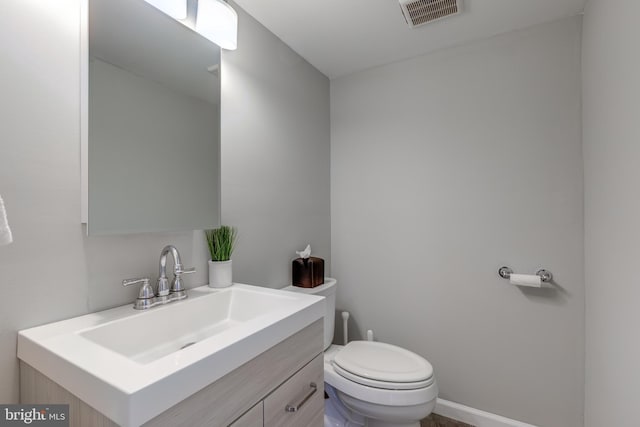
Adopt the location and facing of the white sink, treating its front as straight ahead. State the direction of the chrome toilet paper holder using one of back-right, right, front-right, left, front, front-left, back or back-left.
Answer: front-left

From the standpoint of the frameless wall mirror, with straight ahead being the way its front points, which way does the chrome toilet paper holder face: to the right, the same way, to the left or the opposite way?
to the right

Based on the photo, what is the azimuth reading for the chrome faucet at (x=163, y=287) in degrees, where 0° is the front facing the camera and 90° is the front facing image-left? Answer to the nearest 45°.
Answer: approximately 315°

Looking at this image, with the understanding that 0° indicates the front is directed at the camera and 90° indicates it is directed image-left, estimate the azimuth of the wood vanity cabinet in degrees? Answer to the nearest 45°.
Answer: approximately 315°

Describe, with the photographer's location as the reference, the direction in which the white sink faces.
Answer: facing the viewer and to the right of the viewer

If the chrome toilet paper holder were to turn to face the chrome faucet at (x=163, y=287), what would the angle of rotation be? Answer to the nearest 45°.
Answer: approximately 45° to its right
